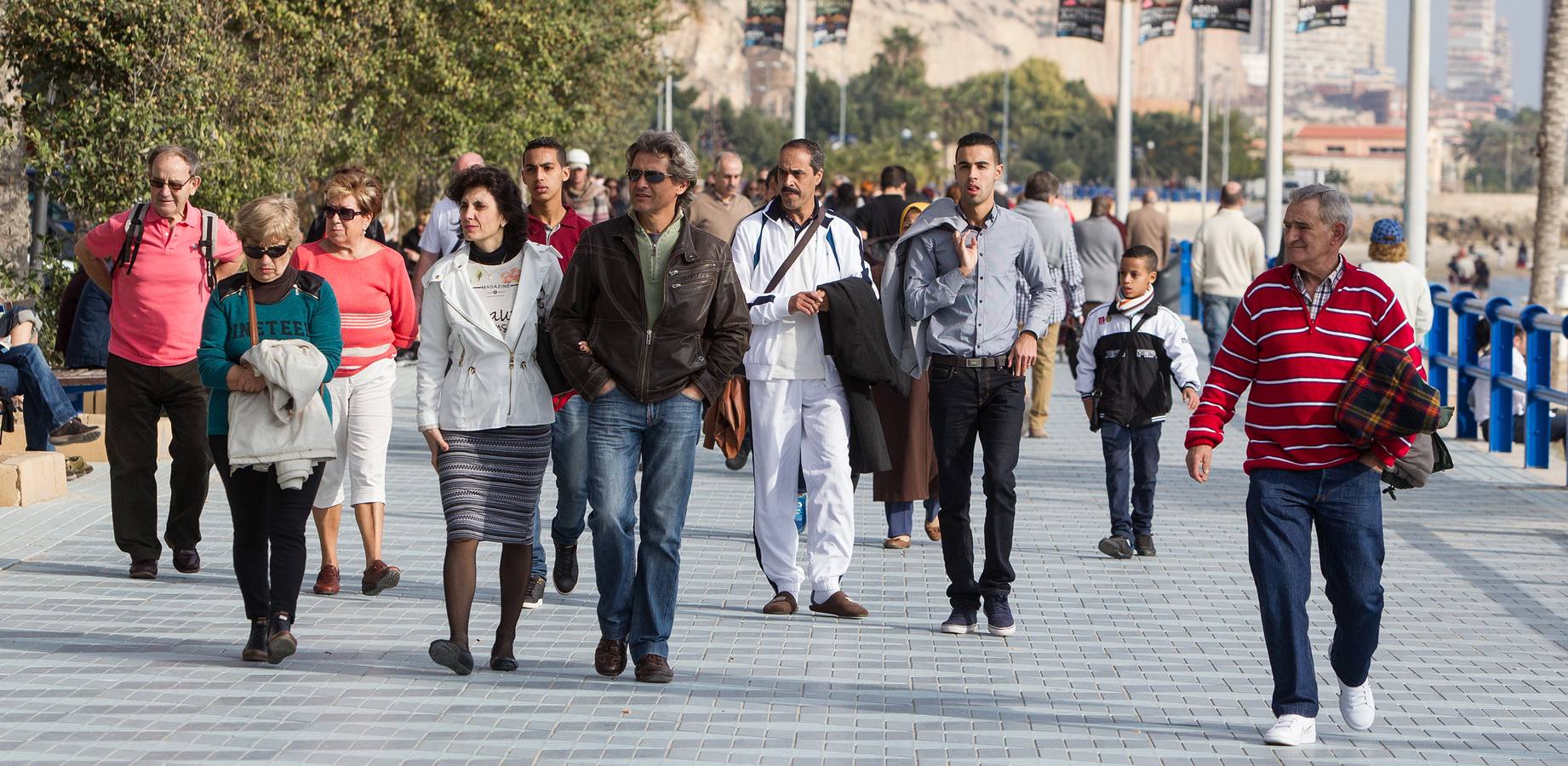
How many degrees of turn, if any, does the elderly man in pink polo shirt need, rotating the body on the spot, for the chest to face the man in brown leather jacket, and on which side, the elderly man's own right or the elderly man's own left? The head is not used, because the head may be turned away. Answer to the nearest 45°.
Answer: approximately 45° to the elderly man's own left

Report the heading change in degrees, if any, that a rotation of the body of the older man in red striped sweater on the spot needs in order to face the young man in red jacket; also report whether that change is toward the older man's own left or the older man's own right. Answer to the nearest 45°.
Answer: approximately 135° to the older man's own right

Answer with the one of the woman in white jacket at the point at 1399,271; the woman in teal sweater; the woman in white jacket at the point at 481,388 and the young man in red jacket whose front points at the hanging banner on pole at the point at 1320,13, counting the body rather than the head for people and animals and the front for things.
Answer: the woman in white jacket at the point at 1399,271

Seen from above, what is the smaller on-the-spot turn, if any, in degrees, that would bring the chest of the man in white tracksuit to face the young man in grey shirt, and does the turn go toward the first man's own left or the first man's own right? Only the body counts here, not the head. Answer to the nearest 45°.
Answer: approximately 90° to the first man's own left

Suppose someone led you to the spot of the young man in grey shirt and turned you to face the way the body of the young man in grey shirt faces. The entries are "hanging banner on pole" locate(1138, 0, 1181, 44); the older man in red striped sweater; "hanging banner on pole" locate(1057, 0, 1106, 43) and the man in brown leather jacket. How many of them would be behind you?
2

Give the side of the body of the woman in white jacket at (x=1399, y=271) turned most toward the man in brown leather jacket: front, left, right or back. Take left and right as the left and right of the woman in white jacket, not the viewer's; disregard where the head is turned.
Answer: back

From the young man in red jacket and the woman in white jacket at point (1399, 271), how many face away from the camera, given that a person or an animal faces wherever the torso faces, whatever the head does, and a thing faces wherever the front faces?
1

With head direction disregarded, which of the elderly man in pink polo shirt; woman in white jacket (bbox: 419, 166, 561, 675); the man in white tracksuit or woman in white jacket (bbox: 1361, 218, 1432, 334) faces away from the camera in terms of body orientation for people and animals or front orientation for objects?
woman in white jacket (bbox: 1361, 218, 1432, 334)

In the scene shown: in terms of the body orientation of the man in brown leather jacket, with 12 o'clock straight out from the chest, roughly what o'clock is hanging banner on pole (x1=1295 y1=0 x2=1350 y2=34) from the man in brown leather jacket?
The hanging banner on pole is roughly at 7 o'clock from the man in brown leather jacket.
